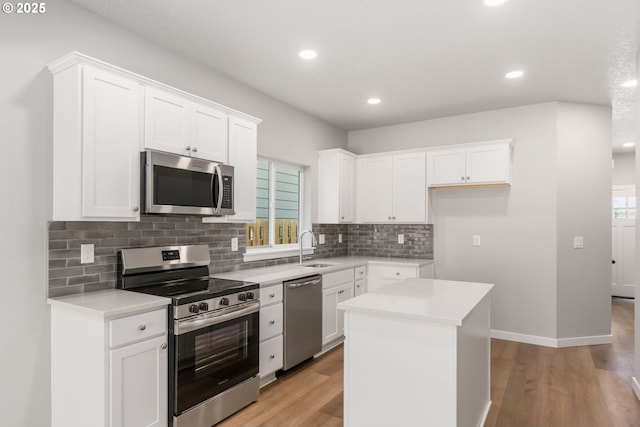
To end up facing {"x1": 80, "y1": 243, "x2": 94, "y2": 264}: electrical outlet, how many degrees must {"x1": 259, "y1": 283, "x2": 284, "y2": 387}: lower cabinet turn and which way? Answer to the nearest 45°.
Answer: approximately 90° to its right

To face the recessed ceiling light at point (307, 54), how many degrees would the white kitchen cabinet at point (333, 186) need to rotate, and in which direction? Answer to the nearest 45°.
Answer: approximately 45° to its right

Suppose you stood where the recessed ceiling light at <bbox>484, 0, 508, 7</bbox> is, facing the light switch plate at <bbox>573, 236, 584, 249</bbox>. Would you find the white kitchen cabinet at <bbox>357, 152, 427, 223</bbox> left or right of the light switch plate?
left

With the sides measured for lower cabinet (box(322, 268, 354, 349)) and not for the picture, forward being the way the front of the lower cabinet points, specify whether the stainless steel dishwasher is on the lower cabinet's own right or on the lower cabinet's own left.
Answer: on the lower cabinet's own right

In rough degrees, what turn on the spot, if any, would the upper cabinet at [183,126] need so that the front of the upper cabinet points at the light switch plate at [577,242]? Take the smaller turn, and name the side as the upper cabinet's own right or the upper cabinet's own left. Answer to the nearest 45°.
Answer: approximately 45° to the upper cabinet's own left

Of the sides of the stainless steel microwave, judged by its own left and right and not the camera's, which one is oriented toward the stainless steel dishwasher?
left
